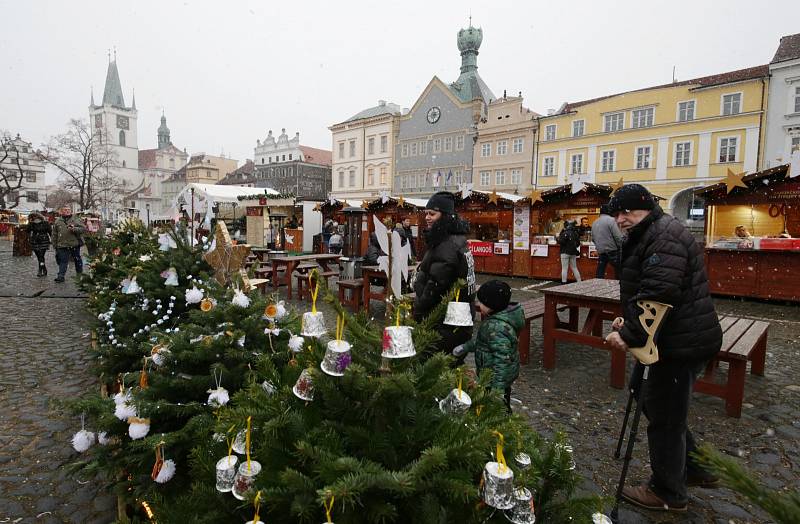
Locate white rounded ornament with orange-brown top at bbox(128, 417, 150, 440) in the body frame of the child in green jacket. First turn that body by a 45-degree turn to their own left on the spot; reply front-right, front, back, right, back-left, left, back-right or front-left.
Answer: front

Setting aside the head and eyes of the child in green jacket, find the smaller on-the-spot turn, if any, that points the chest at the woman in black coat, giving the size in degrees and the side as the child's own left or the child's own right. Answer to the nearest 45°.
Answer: approximately 45° to the child's own right

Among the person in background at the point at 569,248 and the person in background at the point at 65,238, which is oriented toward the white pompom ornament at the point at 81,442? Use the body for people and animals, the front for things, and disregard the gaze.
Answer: the person in background at the point at 65,238

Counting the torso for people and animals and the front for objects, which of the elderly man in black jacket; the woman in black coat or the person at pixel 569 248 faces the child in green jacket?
the elderly man in black jacket

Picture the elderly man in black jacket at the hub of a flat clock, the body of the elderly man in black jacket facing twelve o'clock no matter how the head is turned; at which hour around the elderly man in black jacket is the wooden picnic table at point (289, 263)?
The wooden picnic table is roughly at 1 o'clock from the elderly man in black jacket.

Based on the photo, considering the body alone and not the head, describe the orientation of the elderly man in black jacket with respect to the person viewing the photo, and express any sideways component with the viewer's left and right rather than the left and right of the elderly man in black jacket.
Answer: facing to the left of the viewer

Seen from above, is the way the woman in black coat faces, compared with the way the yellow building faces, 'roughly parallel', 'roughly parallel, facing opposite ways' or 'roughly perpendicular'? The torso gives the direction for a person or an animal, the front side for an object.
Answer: roughly parallel

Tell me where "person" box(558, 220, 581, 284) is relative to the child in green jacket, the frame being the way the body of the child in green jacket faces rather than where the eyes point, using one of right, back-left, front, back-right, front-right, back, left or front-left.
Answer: right

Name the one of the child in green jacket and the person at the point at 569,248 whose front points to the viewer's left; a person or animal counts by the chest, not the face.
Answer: the child in green jacket

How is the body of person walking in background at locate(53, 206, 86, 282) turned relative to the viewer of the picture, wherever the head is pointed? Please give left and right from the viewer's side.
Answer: facing the viewer

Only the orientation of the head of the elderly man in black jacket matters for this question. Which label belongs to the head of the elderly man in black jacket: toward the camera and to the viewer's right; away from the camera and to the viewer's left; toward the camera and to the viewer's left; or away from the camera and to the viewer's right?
toward the camera and to the viewer's left

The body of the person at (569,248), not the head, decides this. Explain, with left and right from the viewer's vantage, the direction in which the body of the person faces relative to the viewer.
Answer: facing away from the viewer

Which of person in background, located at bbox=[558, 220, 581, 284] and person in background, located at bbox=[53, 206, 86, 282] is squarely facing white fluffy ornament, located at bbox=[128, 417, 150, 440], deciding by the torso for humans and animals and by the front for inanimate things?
person in background, located at bbox=[53, 206, 86, 282]

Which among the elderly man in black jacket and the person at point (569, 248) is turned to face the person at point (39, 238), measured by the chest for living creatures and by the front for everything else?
the elderly man in black jacket

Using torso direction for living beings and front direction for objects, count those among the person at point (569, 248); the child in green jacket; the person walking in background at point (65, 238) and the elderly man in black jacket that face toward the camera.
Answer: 1

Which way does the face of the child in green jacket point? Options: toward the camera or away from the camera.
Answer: away from the camera
